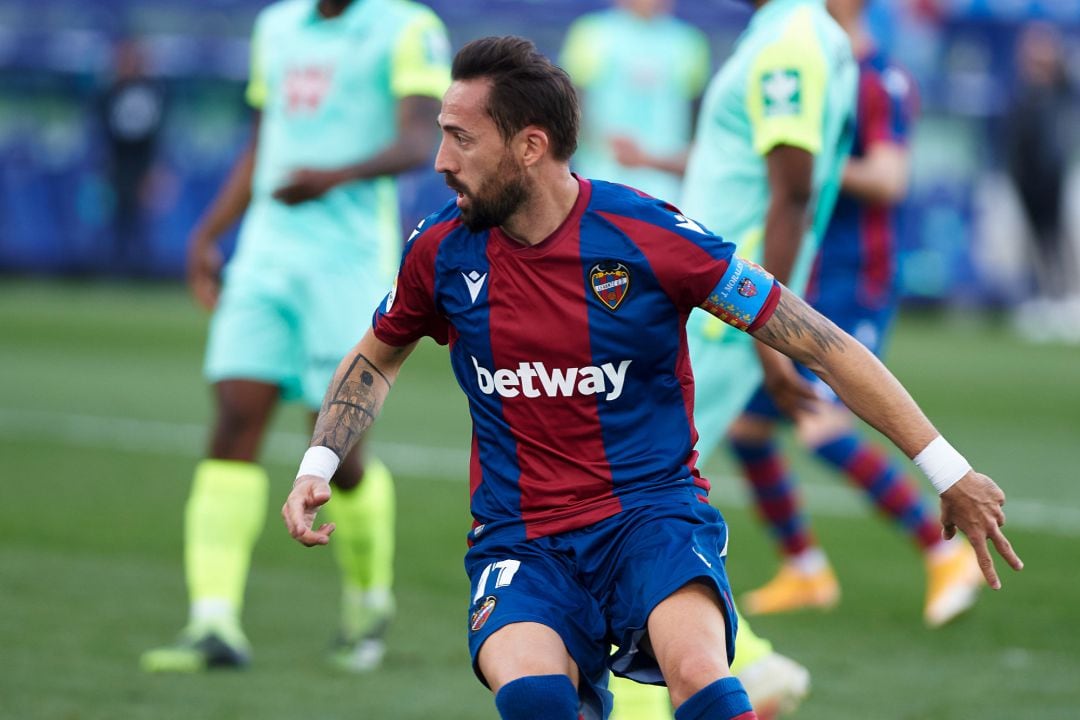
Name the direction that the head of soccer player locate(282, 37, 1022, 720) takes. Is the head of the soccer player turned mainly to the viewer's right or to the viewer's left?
to the viewer's left

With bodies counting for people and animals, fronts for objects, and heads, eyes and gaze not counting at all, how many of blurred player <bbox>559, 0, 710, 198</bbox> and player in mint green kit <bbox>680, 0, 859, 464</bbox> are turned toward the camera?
1

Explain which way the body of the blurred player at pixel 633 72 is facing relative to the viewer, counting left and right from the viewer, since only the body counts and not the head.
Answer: facing the viewer

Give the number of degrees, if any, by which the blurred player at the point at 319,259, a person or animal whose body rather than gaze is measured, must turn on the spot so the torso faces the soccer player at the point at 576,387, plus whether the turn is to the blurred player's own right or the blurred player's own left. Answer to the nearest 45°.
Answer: approximately 45° to the blurred player's own left

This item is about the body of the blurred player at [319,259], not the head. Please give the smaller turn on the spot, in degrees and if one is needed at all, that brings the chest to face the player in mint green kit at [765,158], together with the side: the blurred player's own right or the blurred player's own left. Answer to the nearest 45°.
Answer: approximately 90° to the blurred player's own left

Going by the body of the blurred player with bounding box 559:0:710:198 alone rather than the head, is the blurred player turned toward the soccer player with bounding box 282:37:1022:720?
yes

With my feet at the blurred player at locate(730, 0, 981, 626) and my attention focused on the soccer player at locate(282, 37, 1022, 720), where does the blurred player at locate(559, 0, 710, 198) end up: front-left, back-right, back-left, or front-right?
back-right
